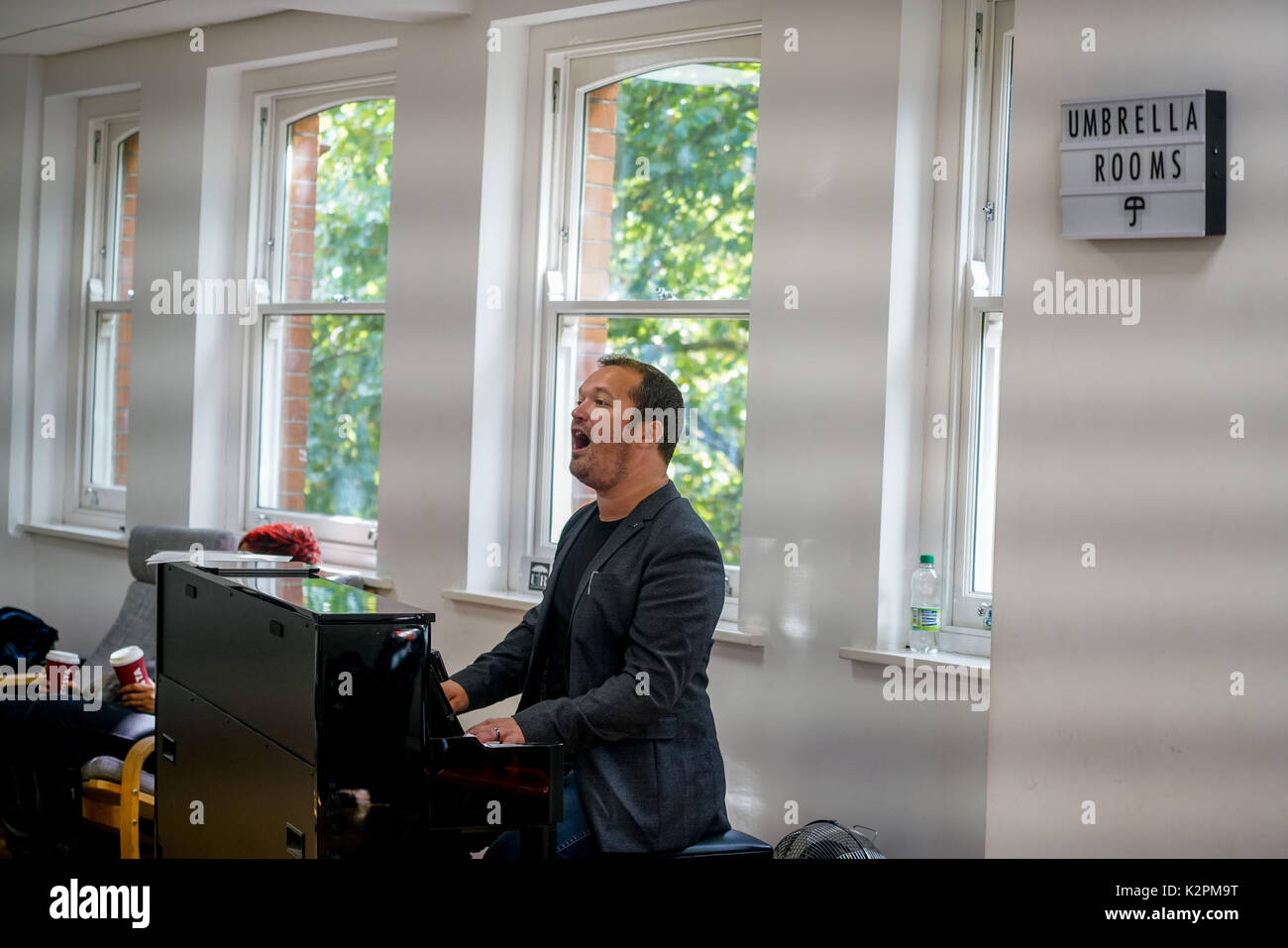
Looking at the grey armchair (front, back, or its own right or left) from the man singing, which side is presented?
left

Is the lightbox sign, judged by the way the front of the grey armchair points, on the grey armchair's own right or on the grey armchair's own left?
on the grey armchair's own left

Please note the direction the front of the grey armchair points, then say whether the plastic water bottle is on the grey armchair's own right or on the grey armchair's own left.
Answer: on the grey armchair's own left

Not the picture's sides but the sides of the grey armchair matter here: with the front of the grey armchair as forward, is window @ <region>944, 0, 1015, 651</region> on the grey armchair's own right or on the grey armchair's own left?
on the grey armchair's own left

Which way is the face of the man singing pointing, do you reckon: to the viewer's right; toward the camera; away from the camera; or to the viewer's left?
to the viewer's left

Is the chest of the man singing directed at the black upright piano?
yes

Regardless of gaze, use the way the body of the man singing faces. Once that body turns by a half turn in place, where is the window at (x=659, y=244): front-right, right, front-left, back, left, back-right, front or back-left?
front-left

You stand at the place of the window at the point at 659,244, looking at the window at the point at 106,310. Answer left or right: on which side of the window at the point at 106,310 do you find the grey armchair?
left

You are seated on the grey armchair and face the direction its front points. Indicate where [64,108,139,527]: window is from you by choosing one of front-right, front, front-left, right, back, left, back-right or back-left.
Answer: back-right

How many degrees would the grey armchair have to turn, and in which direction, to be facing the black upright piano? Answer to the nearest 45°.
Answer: approximately 45° to its left

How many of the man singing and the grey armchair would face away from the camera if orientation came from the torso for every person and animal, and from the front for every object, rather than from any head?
0

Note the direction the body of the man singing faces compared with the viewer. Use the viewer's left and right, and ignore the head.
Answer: facing the viewer and to the left of the viewer

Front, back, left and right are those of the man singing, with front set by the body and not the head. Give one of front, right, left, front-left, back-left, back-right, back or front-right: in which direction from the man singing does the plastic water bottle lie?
back
